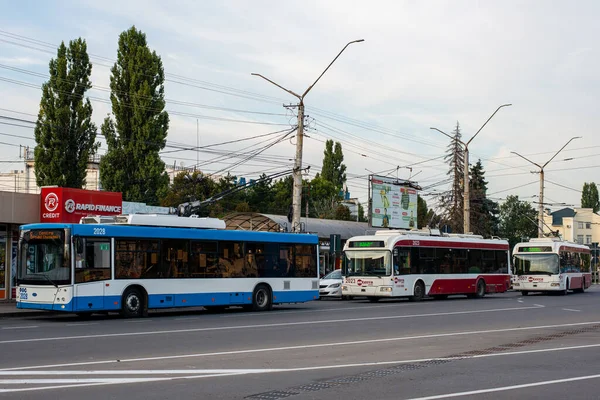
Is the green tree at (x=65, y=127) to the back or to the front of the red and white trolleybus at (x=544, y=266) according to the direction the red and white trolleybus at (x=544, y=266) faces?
to the front

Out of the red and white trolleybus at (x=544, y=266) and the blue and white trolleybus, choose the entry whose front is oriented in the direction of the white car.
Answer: the red and white trolleybus

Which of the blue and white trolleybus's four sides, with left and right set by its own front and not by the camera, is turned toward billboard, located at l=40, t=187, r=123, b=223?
right

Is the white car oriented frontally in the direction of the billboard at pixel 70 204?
yes

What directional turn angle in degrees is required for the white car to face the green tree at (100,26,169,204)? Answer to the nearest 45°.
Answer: approximately 90° to its right

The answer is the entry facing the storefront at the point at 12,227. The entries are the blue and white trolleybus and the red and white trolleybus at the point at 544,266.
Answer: the red and white trolleybus

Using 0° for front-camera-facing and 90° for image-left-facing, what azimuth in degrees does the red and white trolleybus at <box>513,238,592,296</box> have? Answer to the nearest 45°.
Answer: approximately 45°

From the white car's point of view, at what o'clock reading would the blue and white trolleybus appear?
The blue and white trolleybus is roughly at 11 o'clock from the white car.

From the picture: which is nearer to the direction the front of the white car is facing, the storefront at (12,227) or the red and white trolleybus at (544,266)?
the storefront

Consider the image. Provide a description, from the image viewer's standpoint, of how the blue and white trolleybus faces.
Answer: facing the viewer and to the left of the viewer

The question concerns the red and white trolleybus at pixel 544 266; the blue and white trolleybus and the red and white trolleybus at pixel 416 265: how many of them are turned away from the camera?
0

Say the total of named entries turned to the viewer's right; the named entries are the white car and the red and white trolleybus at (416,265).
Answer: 0

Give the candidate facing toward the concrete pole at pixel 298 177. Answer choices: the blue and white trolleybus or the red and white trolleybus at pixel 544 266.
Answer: the red and white trolleybus
